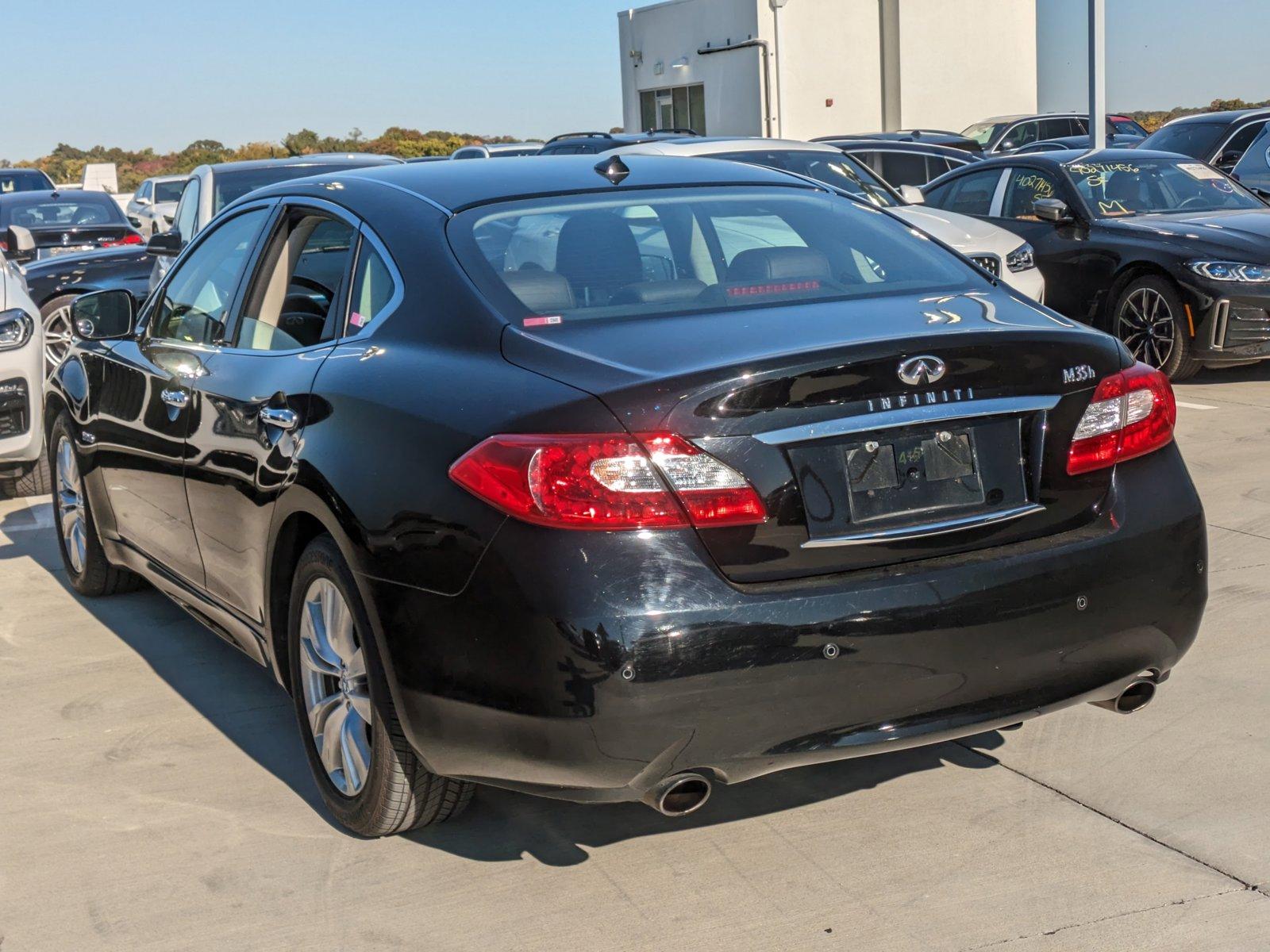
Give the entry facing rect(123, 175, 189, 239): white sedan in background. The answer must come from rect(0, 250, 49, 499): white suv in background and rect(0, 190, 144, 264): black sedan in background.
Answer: the black sedan in background

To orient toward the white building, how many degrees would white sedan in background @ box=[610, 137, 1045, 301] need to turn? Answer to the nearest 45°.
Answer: approximately 135° to its left

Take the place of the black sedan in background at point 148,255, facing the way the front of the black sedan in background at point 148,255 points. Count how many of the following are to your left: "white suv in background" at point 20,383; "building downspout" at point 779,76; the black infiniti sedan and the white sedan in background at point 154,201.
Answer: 2

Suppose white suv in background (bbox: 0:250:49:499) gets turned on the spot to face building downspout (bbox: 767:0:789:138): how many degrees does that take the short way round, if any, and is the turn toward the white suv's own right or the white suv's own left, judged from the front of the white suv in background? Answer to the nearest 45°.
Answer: approximately 135° to the white suv's own left

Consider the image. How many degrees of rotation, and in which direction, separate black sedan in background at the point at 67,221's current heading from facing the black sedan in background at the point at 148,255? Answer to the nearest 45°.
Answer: approximately 180°

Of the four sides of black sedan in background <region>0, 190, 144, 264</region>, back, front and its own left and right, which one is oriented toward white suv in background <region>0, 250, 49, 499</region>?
back

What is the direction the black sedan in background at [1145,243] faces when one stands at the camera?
facing the viewer and to the right of the viewer

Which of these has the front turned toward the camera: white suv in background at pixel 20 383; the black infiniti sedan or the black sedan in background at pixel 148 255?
the white suv in background

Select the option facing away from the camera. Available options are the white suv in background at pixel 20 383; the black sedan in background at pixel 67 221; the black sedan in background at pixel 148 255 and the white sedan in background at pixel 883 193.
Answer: the black sedan in background at pixel 67 221

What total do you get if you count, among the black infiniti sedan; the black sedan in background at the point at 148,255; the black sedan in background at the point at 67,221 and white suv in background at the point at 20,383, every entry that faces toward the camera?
1

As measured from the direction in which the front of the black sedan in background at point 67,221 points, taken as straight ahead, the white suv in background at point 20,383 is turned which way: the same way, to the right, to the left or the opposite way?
the opposite way

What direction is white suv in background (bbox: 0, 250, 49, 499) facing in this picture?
toward the camera
